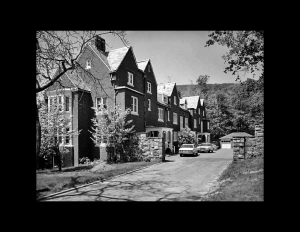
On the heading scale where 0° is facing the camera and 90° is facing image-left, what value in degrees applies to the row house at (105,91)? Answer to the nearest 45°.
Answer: approximately 315°

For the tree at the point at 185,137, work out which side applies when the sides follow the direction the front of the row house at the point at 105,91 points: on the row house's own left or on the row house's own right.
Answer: on the row house's own left

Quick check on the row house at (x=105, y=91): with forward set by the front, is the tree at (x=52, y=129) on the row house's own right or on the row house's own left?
on the row house's own right

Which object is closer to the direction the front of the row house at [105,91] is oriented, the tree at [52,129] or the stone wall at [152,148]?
the stone wall

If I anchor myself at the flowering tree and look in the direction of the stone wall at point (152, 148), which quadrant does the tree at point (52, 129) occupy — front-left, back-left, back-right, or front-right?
back-right

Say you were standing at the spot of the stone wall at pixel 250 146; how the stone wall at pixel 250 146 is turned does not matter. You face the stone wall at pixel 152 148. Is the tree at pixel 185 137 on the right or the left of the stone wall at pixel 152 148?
right
